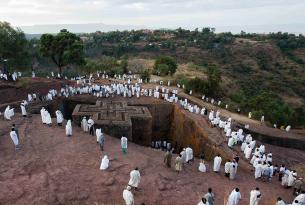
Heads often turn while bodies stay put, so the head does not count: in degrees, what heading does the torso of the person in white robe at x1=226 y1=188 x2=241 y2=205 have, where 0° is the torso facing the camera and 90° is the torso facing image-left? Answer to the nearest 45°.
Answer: approximately 225°

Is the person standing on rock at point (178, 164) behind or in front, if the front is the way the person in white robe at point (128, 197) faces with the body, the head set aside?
in front

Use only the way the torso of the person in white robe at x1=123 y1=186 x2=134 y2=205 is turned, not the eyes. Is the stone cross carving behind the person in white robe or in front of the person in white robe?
in front

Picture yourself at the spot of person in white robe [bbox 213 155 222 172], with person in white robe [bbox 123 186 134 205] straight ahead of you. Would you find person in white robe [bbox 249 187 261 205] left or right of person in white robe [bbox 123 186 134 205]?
left

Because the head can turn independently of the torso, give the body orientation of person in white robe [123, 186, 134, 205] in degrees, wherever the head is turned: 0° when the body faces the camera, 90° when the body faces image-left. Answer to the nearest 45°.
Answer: approximately 180°

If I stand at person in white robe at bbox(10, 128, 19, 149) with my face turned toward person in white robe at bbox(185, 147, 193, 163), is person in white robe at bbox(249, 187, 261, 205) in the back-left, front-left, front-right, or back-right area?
front-right

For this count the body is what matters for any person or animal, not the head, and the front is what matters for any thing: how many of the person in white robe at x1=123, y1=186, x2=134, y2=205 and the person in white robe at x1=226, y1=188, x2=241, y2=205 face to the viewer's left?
0

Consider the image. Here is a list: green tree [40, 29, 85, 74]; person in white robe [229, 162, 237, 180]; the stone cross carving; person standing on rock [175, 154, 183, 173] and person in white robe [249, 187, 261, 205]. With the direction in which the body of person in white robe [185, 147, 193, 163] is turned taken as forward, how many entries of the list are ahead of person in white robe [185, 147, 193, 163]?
2

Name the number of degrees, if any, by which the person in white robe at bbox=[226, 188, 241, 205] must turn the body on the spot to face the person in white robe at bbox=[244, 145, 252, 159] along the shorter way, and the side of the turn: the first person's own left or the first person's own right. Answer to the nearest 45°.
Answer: approximately 45° to the first person's own left
